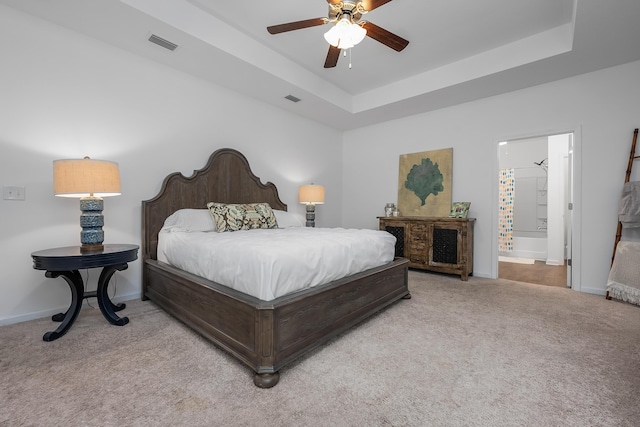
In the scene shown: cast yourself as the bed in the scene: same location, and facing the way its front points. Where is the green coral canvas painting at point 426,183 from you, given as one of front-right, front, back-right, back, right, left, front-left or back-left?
left

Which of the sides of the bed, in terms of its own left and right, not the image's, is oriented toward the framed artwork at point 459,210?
left

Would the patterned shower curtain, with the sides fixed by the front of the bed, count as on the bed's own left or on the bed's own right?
on the bed's own left

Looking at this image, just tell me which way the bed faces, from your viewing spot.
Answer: facing the viewer and to the right of the viewer

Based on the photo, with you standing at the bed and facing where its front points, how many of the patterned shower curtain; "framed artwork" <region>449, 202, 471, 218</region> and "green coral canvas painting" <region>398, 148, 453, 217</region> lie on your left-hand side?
3

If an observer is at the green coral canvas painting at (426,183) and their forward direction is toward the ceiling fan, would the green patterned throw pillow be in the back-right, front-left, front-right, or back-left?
front-right

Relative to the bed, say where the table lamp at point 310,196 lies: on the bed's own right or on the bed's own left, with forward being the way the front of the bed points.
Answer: on the bed's own left

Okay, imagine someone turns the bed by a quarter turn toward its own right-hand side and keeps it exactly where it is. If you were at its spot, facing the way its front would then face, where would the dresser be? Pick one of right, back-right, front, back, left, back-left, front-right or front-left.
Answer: back

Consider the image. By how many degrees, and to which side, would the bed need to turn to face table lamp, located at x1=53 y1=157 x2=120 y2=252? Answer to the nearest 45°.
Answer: approximately 135° to its right
